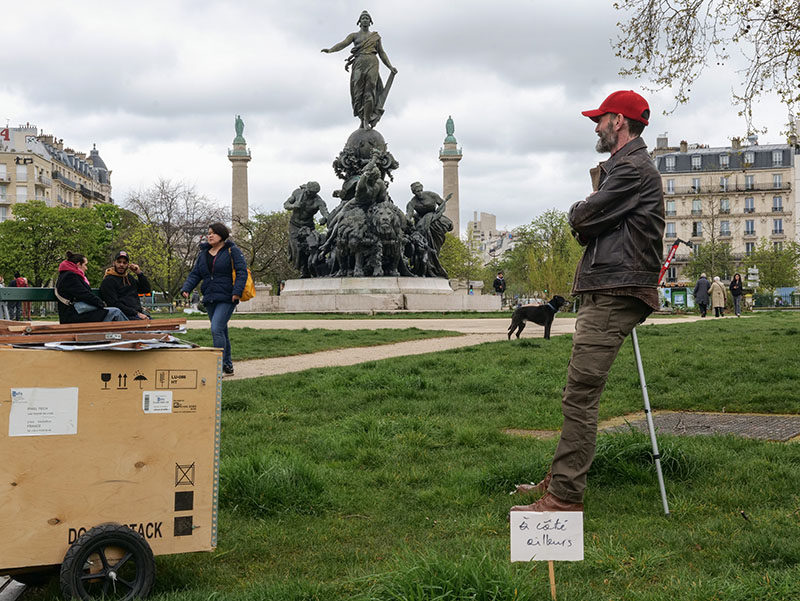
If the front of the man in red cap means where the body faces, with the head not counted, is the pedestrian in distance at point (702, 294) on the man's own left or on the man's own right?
on the man's own right

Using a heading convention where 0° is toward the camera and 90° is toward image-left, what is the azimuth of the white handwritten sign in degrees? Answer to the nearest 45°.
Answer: approximately 0°

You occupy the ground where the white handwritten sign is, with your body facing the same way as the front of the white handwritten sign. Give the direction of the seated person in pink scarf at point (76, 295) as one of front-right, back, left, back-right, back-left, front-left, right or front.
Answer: back-right

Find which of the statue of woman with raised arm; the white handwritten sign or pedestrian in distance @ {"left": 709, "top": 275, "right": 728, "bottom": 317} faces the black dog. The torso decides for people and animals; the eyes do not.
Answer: the statue of woman with raised arm

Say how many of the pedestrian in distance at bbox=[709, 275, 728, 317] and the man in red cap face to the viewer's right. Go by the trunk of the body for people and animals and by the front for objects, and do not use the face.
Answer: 0

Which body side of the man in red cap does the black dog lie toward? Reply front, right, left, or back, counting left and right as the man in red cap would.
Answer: right

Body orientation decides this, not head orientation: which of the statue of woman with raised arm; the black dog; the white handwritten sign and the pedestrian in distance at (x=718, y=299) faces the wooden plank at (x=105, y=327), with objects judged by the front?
the statue of woman with raised arm

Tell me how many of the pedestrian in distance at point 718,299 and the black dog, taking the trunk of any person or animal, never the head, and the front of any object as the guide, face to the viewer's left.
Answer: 0

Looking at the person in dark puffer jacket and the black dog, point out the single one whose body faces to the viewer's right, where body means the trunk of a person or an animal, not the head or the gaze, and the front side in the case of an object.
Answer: the black dog

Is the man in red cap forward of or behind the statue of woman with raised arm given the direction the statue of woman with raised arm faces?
forward

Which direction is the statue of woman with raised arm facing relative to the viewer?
toward the camera

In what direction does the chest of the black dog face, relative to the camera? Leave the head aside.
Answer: to the viewer's right

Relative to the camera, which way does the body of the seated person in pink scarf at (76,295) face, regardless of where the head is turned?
to the viewer's right

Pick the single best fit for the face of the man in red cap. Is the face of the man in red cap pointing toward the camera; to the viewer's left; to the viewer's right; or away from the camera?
to the viewer's left

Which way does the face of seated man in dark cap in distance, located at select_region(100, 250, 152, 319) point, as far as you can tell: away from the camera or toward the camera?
toward the camera

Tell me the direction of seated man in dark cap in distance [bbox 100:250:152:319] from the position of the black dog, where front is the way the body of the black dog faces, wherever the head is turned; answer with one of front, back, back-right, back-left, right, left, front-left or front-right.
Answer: back-right
